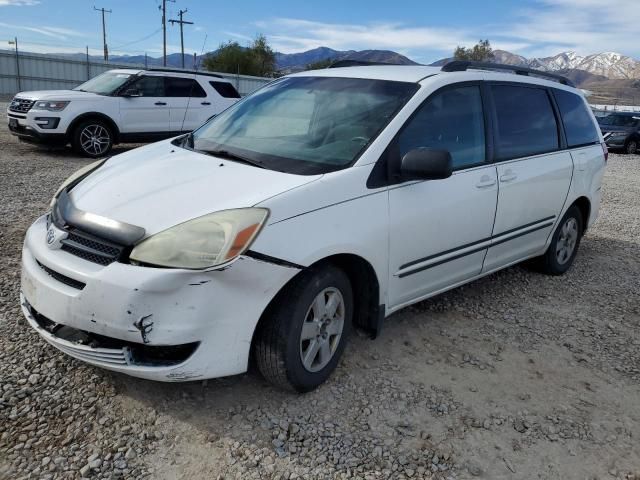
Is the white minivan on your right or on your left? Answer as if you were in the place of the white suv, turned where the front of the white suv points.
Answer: on your left

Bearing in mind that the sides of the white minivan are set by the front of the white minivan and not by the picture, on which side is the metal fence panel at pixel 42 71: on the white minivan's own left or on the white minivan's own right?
on the white minivan's own right

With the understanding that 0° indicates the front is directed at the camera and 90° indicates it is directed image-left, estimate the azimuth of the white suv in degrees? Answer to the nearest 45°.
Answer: approximately 45°

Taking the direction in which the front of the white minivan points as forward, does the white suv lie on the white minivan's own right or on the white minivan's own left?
on the white minivan's own right

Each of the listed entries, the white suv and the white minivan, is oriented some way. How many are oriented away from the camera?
0
